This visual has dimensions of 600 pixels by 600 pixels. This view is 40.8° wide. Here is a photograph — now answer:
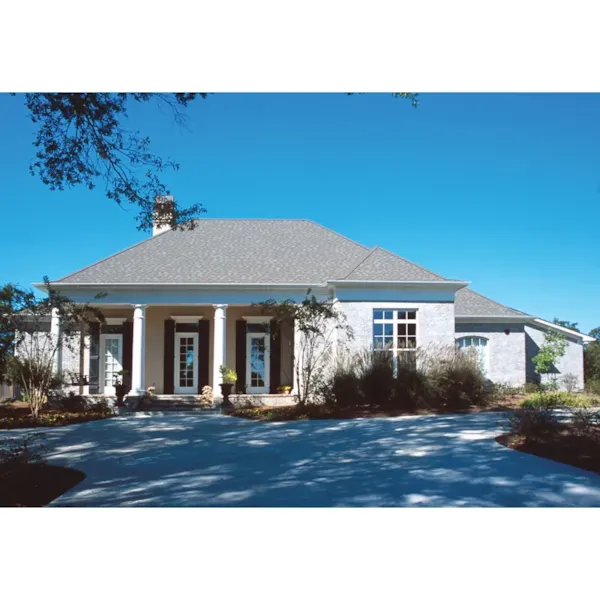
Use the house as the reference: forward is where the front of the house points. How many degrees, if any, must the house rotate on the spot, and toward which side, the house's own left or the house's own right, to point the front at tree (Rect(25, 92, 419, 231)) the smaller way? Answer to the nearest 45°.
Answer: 0° — it already faces it

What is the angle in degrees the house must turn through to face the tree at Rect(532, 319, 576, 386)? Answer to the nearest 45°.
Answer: approximately 90° to its left

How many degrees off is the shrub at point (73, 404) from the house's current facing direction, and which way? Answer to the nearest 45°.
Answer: approximately 45° to its right

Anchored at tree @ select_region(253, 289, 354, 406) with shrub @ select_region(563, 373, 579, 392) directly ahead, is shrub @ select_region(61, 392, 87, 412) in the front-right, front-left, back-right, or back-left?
back-left

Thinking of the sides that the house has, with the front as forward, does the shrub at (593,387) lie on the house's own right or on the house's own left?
on the house's own left

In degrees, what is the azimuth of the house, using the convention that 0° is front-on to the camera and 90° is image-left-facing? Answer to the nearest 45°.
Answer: approximately 0°

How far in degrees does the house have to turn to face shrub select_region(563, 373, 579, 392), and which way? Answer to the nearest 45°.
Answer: approximately 90° to its left

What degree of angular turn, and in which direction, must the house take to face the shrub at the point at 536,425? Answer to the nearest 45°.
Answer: approximately 45° to its left
